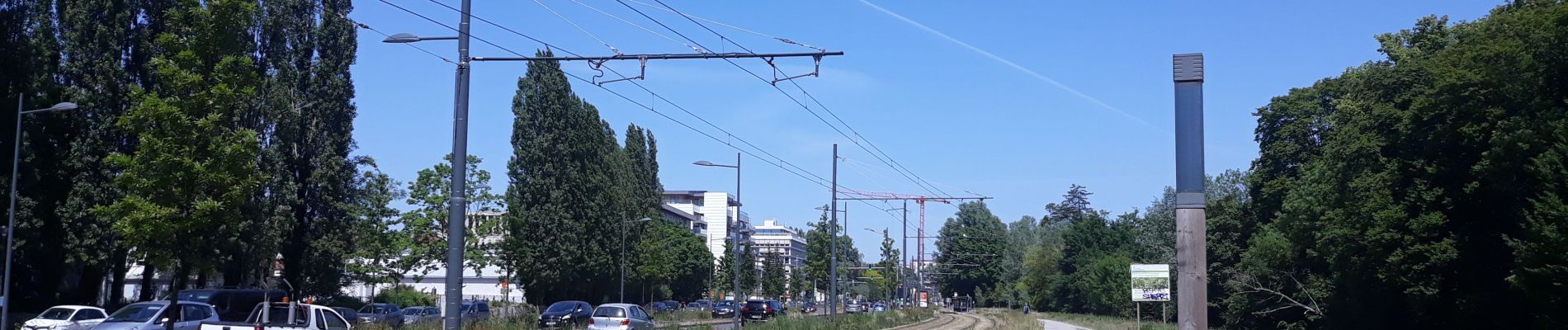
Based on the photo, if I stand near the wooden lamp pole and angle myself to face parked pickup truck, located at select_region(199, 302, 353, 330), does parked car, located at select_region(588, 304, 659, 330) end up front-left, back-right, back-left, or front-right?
front-right

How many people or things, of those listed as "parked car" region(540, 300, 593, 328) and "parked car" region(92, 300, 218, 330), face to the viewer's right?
0

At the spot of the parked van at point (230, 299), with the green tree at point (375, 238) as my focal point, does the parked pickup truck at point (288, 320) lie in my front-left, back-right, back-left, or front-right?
back-right

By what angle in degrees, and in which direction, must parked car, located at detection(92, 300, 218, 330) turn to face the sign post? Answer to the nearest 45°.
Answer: approximately 135° to its left

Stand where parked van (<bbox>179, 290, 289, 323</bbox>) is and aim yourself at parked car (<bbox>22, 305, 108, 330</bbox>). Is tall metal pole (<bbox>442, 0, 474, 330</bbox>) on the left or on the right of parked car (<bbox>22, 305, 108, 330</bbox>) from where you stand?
left

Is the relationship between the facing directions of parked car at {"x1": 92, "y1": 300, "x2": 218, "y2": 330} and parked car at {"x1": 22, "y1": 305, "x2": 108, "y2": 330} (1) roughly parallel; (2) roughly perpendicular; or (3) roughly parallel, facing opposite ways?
roughly parallel

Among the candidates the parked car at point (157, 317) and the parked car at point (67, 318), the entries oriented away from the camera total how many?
0

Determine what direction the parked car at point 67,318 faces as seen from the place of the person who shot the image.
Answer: facing the viewer and to the left of the viewer

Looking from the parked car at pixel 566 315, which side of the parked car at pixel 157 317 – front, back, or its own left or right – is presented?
back
